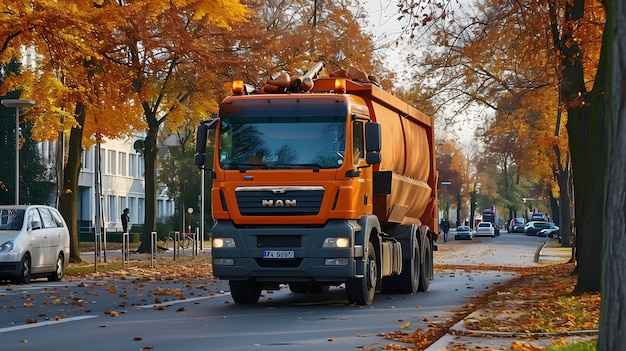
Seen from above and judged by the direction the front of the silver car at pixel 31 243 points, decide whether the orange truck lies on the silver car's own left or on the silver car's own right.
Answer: on the silver car's own left

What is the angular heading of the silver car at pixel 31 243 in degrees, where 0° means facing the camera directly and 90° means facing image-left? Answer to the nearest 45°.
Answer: approximately 45°
